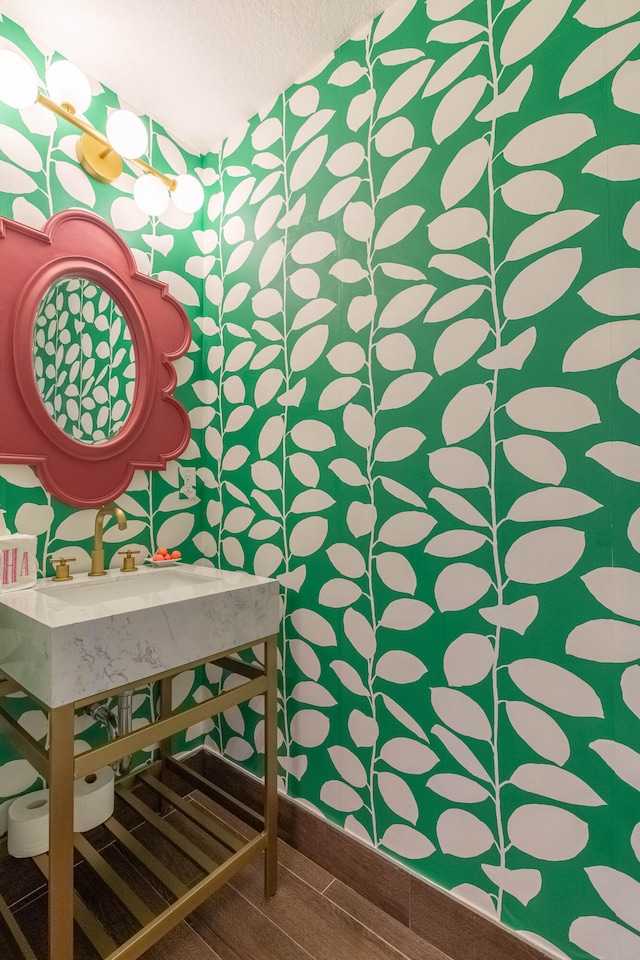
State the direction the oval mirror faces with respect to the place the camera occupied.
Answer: facing the viewer and to the right of the viewer

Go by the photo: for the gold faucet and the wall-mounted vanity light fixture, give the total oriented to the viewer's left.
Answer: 0

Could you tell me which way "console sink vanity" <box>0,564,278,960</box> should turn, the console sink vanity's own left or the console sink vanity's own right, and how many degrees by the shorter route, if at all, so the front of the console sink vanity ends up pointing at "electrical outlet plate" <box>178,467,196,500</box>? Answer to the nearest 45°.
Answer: approximately 135° to the console sink vanity's own left
